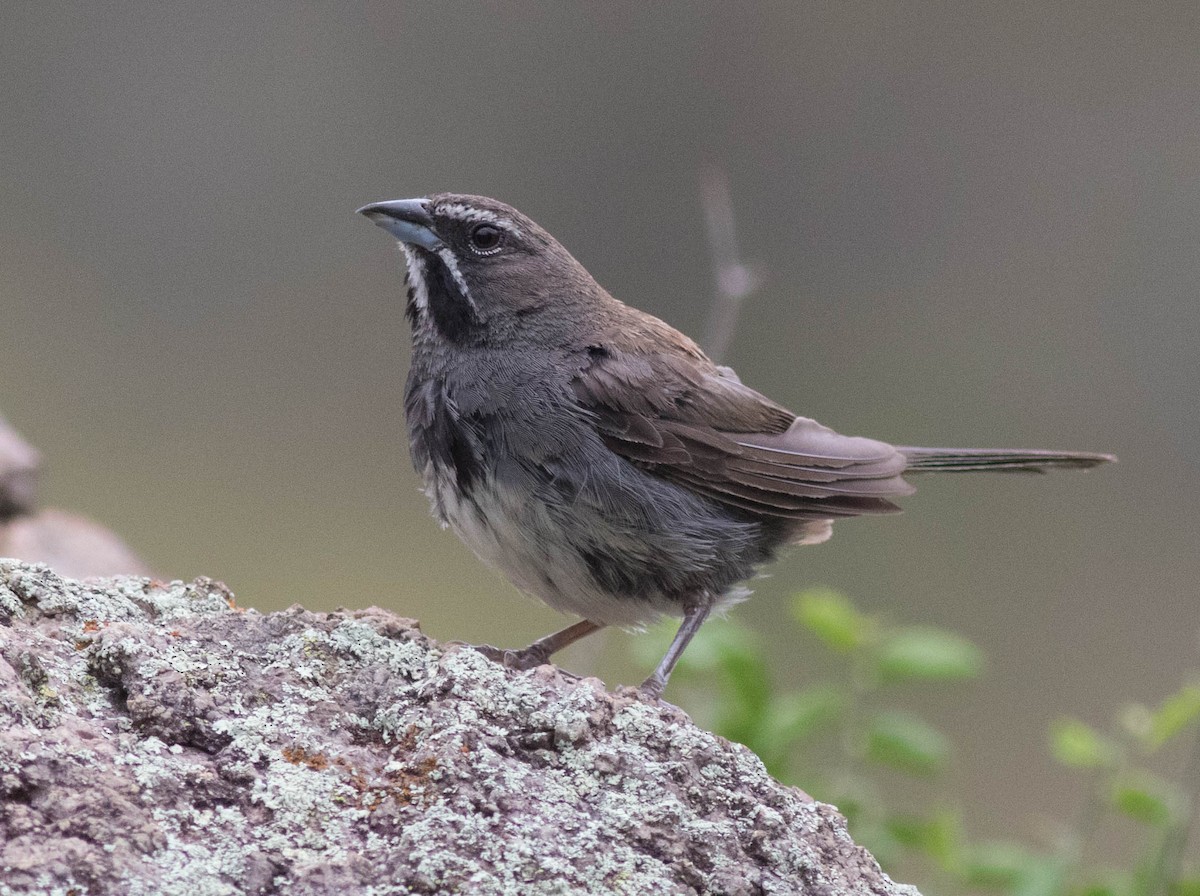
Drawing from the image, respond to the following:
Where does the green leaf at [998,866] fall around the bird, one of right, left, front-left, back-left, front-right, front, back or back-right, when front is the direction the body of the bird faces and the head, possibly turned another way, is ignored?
back

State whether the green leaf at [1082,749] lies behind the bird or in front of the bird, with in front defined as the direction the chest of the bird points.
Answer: behind

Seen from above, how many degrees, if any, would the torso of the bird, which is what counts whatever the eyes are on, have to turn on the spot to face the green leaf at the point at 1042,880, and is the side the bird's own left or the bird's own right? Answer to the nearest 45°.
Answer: approximately 180°

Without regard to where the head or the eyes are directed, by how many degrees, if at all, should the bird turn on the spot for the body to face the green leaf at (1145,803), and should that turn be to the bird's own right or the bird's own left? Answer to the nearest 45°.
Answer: approximately 180°

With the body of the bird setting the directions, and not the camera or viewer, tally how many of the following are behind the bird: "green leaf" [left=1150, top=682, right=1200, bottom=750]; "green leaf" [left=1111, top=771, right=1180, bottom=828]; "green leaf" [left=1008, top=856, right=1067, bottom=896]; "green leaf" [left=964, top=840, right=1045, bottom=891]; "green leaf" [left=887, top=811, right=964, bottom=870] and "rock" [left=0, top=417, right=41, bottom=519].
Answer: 5

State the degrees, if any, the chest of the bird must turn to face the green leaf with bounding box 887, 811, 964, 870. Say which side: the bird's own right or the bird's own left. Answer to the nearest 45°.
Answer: approximately 180°

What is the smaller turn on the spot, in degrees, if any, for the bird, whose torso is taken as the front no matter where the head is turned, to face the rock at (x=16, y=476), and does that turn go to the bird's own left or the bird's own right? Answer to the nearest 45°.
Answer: approximately 45° to the bird's own right

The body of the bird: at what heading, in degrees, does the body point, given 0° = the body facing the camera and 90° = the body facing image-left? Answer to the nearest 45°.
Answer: approximately 90°

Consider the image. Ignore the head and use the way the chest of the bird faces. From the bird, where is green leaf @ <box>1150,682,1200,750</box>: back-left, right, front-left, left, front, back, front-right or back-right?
back
